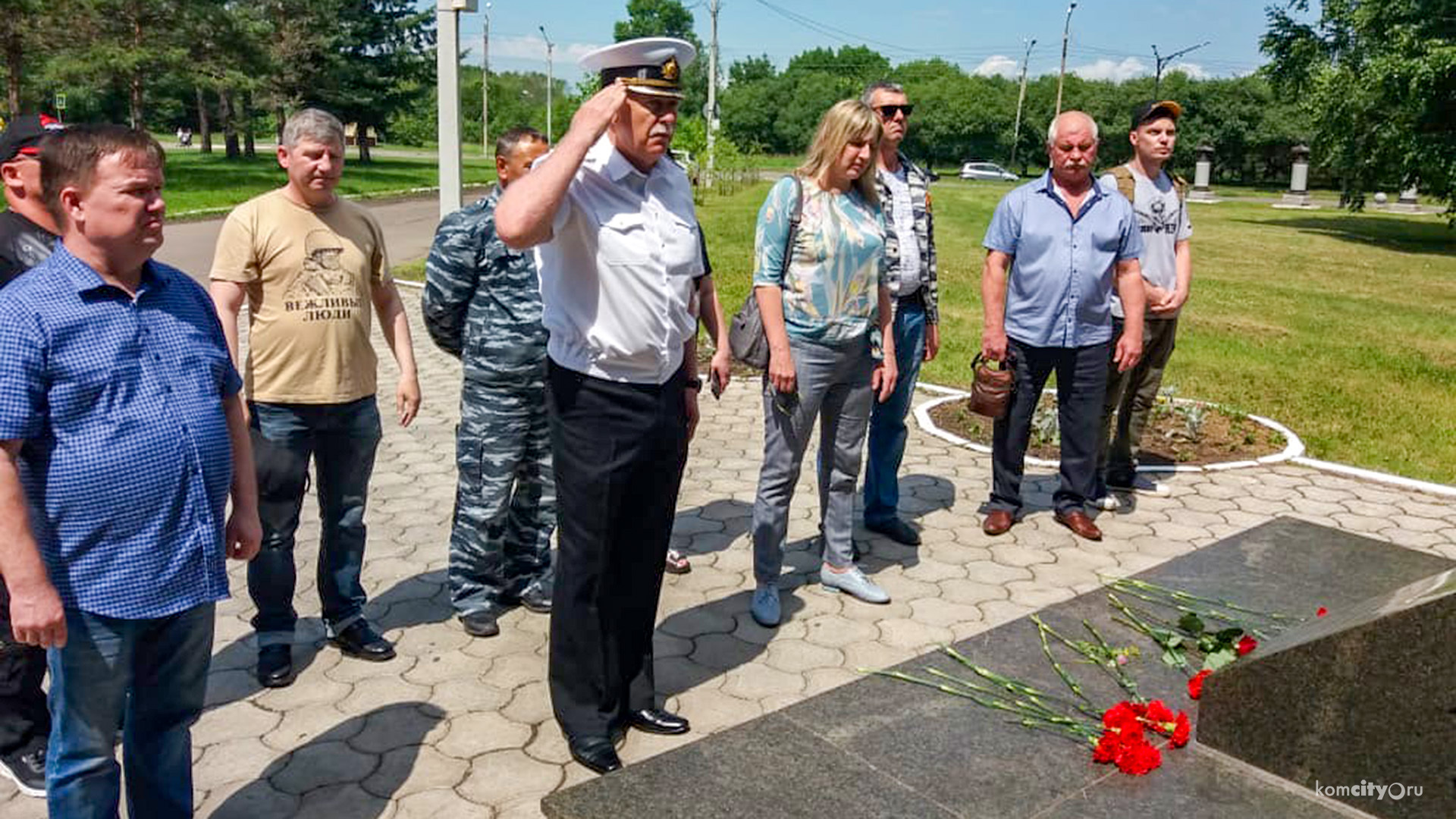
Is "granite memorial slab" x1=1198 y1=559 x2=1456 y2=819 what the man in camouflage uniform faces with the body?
yes

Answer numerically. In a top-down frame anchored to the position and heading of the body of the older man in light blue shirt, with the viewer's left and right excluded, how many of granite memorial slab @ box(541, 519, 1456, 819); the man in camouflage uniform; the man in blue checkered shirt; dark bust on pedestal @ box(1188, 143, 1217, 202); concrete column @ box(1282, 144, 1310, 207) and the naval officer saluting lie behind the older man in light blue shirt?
2

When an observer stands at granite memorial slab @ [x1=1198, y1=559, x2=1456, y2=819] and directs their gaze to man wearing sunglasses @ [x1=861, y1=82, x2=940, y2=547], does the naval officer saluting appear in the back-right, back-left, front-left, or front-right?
front-left

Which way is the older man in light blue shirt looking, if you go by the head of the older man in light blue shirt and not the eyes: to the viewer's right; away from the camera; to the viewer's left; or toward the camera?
toward the camera

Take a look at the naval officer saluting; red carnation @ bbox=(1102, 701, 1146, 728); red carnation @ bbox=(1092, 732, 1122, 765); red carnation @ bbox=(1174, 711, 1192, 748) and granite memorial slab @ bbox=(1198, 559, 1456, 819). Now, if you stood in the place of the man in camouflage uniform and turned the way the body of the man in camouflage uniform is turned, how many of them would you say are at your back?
0

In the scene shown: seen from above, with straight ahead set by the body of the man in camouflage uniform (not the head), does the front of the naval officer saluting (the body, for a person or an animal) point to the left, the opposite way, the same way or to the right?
the same way

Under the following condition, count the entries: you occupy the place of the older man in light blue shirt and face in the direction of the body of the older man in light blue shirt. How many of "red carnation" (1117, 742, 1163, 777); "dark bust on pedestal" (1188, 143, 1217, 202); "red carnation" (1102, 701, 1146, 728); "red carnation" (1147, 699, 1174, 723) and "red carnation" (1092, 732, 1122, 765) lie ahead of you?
4

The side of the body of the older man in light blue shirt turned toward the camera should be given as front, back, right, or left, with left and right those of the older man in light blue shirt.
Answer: front

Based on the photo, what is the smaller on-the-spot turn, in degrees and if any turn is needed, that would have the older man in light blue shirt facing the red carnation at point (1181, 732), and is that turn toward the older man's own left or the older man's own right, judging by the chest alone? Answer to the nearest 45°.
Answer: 0° — they already face it

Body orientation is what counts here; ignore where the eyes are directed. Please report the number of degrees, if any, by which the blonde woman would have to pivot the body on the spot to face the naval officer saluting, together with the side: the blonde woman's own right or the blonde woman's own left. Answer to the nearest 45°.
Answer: approximately 90° to the blonde woman's own right

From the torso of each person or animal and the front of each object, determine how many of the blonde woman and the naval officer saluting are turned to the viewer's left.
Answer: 0

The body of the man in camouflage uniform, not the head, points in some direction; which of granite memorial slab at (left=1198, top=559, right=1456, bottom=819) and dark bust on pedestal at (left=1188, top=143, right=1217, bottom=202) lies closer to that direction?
the granite memorial slab

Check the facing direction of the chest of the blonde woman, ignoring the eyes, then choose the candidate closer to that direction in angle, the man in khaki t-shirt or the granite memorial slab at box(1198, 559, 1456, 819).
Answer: the granite memorial slab

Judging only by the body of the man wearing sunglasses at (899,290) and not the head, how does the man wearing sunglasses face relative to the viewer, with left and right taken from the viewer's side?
facing the viewer and to the right of the viewer

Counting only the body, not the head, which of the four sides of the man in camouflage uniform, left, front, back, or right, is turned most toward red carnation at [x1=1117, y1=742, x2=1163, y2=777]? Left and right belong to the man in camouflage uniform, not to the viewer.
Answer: front

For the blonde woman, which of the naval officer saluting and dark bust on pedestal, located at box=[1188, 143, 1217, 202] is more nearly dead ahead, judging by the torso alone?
the naval officer saluting

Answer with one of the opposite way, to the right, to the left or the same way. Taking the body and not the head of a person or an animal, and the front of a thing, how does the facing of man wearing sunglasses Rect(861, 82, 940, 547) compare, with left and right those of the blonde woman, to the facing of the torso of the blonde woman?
the same way
